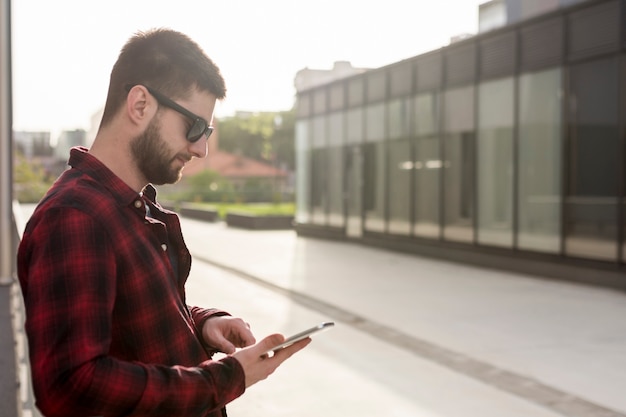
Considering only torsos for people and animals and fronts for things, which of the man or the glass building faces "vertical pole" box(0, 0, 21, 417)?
the glass building

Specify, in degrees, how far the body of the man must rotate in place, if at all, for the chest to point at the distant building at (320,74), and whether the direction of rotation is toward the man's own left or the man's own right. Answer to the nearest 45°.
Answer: approximately 90° to the man's own left

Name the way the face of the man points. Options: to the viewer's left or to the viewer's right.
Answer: to the viewer's right

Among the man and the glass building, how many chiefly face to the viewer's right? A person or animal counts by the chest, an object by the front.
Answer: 1

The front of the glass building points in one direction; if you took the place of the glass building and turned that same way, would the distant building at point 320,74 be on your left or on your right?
on your right

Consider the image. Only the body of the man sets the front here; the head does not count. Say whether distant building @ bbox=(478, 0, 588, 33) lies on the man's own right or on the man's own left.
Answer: on the man's own left

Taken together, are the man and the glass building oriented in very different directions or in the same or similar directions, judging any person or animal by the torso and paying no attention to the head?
very different directions

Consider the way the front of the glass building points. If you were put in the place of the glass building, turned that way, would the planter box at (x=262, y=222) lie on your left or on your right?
on your right

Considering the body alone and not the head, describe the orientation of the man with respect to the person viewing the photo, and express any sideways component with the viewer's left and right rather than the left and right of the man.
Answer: facing to the right of the viewer
